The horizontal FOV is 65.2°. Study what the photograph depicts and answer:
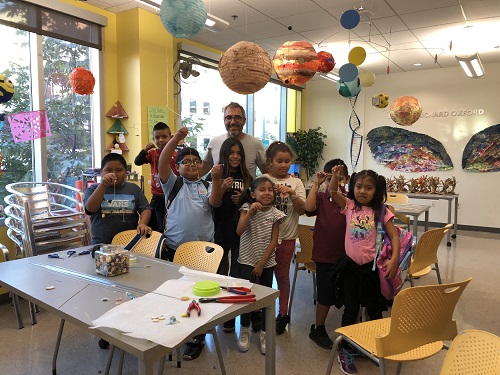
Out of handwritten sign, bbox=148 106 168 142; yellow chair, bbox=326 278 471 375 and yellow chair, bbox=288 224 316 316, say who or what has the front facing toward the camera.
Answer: the handwritten sign

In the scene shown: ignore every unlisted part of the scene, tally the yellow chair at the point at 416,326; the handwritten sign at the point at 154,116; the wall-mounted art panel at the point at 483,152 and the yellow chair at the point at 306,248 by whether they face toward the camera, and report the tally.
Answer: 2

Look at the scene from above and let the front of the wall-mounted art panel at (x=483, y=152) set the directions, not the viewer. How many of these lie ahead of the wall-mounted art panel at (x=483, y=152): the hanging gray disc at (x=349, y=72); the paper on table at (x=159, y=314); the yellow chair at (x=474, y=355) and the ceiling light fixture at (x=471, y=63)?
4

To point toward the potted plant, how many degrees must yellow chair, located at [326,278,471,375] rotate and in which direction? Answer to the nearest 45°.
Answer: approximately 45° to its right

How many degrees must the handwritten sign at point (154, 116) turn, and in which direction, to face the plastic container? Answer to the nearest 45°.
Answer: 0° — it already faces it

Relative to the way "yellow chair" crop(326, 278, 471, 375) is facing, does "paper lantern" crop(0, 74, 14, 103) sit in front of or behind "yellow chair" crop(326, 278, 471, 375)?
in front

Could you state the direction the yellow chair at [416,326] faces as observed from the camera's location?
facing away from the viewer and to the left of the viewer

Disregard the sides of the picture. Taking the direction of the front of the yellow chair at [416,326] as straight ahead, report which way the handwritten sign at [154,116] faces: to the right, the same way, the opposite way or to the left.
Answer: the opposite way

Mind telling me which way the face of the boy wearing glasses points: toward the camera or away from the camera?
toward the camera

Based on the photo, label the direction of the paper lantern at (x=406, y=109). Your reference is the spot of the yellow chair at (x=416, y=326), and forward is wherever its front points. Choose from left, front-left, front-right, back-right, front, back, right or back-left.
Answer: front-right

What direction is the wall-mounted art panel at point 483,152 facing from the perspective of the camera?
toward the camera

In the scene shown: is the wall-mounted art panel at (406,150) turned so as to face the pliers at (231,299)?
yes

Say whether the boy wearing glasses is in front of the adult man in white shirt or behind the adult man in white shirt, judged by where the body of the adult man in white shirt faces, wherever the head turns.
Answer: in front

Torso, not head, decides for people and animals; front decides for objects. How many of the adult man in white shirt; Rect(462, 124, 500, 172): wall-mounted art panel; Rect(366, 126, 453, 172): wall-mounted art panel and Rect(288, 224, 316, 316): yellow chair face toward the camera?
3

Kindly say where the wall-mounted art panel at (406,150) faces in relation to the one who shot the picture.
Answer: facing the viewer
